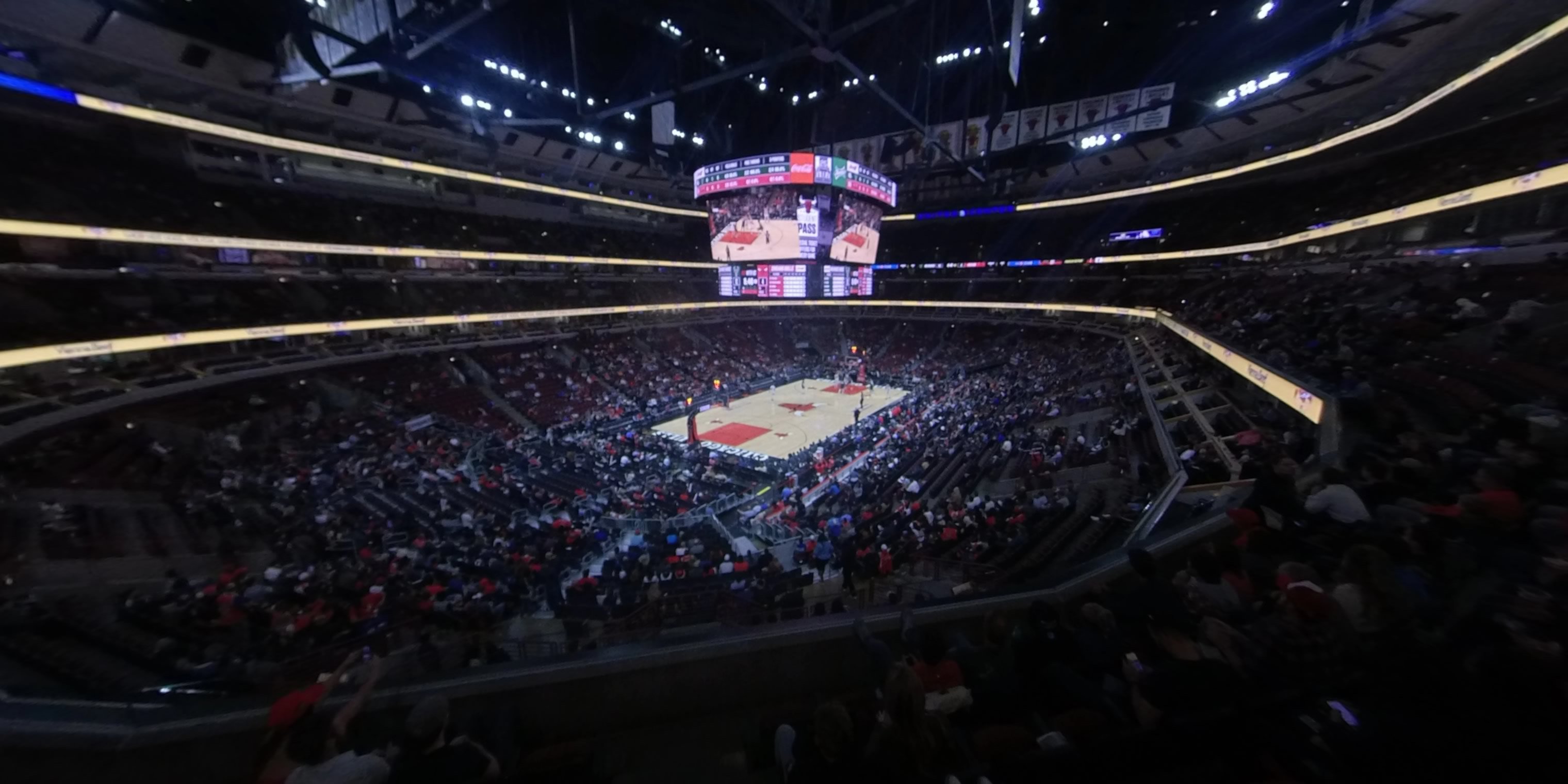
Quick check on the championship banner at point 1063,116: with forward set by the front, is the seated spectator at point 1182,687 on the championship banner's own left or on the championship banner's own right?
on the championship banner's own left

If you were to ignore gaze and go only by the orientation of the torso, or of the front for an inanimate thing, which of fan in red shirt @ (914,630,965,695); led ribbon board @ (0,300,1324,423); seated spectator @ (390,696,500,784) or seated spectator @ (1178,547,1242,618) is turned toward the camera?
the led ribbon board

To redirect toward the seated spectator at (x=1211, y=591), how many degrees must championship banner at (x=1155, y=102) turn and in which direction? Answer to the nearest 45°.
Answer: approximately 45° to its left

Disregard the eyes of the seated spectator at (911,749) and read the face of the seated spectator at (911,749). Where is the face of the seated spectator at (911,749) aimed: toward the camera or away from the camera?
away from the camera

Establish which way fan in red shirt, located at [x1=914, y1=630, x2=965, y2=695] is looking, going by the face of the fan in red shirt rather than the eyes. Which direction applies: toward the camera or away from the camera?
away from the camera

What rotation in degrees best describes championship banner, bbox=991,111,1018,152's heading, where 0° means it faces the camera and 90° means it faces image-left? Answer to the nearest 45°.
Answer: approximately 45°

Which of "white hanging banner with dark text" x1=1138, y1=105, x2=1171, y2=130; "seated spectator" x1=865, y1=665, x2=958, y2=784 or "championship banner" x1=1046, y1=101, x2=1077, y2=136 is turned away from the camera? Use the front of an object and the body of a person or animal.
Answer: the seated spectator

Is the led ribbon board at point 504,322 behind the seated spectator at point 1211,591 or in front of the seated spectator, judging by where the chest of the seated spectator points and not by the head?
in front

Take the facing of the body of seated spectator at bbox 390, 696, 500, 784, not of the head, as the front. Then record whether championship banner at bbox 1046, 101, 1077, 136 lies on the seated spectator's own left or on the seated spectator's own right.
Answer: on the seated spectator's own right
